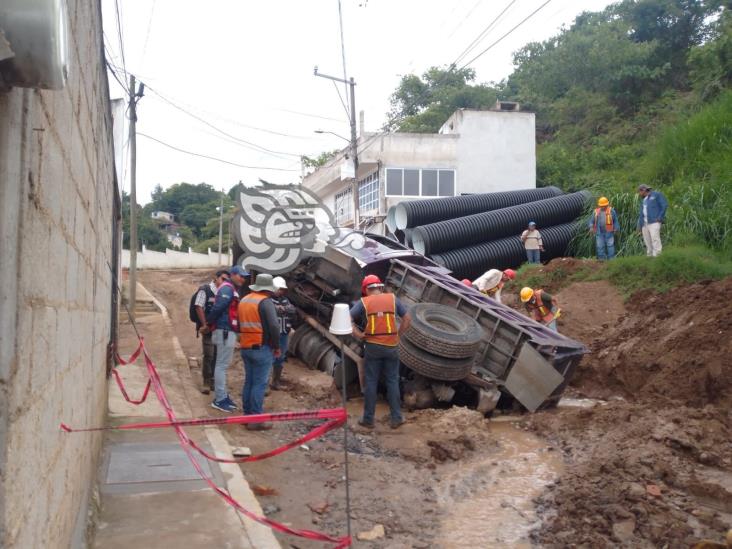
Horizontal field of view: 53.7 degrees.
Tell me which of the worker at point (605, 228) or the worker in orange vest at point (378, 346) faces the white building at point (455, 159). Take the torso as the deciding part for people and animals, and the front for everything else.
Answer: the worker in orange vest

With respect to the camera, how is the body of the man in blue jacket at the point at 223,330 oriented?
to the viewer's right

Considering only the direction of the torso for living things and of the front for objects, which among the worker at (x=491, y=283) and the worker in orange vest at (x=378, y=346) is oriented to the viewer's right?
the worker

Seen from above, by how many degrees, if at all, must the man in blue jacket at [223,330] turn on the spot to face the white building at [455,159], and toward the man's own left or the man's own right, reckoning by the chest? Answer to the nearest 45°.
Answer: approximately 45° to the man's own left

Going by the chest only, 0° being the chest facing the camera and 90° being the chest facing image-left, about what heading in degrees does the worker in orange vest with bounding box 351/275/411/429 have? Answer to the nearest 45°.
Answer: approximately 180°

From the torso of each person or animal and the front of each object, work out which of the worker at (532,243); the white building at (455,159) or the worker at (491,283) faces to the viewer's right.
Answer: the worker at (491,283)

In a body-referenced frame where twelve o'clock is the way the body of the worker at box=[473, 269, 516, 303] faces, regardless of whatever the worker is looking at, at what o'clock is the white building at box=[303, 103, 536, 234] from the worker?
The white building is roughly at 9 o'clock from the worker.

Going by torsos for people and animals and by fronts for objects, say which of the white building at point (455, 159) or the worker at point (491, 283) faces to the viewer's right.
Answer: the worker

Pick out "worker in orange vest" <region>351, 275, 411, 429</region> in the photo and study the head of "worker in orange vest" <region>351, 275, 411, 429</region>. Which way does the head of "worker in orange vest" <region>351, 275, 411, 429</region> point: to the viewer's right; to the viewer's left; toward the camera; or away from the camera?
away from the camera

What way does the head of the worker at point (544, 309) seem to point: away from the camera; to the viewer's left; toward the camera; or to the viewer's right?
to the viewer's left

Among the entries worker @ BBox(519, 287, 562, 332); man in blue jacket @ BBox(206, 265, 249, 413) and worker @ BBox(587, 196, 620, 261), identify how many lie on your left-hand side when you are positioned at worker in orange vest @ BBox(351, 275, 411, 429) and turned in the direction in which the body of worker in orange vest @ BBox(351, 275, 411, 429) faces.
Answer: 1
